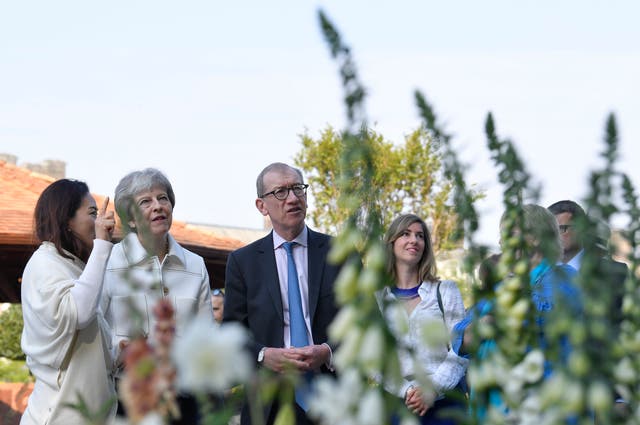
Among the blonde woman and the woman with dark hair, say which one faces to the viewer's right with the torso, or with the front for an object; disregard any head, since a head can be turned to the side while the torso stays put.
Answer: the woman with dark hair

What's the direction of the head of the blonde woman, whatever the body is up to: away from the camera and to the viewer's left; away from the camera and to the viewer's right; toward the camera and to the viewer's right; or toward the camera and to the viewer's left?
toward the camera and to the viewer's right

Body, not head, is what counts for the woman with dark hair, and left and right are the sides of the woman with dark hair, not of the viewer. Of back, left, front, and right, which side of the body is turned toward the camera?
right

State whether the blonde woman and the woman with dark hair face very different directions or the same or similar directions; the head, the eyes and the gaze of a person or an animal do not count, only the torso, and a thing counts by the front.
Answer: very different directions

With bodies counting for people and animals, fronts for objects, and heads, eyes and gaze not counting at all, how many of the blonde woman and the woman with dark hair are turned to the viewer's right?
1

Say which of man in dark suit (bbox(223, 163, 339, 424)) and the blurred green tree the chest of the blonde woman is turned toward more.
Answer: the man in dark suit

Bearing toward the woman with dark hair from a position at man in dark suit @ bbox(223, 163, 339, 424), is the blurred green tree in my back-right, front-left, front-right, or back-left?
back-right

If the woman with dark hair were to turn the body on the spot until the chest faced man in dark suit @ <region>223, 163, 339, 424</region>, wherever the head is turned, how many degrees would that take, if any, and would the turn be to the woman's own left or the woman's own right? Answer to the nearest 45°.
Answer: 0° — they already face them

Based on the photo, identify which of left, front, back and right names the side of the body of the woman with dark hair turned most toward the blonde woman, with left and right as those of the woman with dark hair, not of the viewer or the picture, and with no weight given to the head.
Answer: front

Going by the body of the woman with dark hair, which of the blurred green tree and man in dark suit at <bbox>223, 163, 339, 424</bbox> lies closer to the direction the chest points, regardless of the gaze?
the man in dark suit

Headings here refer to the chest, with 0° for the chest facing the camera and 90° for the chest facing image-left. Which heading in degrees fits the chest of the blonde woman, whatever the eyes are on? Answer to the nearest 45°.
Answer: approximately 45°

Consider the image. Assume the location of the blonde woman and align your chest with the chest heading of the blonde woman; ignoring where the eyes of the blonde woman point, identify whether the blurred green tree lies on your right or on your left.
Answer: on your right
